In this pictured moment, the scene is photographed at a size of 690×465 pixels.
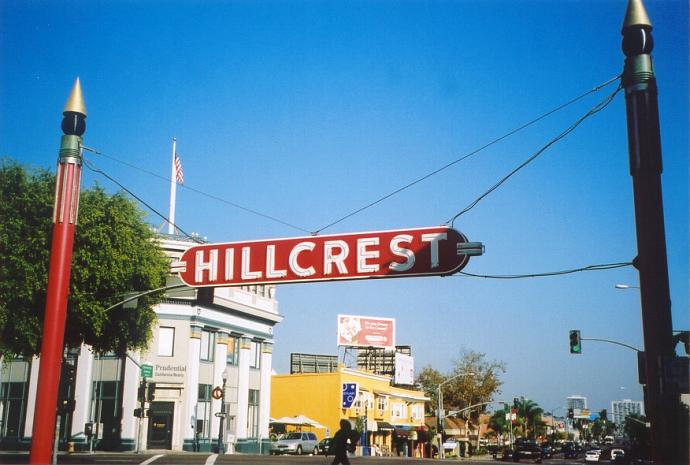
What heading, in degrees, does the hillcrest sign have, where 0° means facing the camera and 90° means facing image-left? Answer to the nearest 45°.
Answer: approximately 0°

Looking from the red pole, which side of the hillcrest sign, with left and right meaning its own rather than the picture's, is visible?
right

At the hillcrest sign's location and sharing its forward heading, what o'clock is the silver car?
The silver car is roughly at 6 o'clock from the hillcrest sign.

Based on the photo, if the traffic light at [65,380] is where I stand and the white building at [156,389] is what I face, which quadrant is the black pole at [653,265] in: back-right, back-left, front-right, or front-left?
back-right

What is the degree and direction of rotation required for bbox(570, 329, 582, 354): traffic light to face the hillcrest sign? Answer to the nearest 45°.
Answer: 0° — it already faces it

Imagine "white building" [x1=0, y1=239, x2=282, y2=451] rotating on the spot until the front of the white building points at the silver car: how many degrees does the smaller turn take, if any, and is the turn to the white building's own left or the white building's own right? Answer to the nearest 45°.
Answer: approximately 90° to the white building's own left

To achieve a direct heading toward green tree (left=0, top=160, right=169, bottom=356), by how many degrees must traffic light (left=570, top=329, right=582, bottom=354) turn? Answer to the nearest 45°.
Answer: approximately 45° to its right
